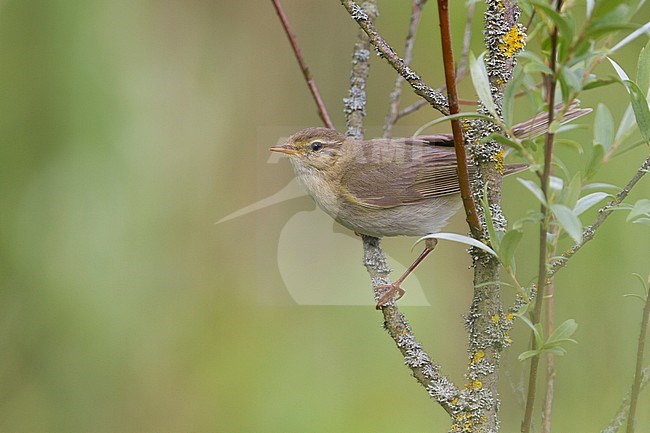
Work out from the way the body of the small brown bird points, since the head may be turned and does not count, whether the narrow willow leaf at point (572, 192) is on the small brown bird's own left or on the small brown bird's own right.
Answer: on the small brown bird's own left

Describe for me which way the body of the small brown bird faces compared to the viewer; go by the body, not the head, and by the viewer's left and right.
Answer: facing to the left of the viewer
